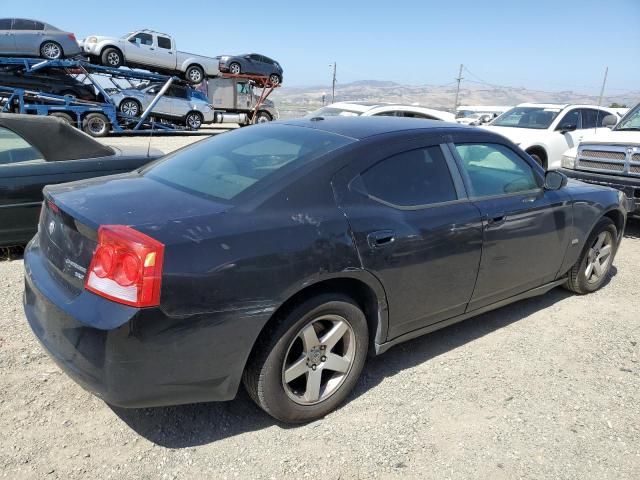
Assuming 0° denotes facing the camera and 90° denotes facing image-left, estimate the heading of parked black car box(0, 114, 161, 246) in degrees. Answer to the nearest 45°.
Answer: approximately 90°

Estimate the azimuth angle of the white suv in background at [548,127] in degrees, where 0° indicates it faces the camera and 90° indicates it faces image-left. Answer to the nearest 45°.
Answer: approximately 45°

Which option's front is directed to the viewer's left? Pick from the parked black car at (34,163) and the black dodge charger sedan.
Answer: the parked black car

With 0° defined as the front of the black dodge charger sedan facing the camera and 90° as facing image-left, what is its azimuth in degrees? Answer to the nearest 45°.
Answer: approximately 225°

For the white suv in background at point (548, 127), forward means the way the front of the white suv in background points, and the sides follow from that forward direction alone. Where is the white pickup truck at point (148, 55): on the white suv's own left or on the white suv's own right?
on the white suv's own right

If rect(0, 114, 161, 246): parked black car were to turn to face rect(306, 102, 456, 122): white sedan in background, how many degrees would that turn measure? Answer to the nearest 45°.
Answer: approximately 135° to its right

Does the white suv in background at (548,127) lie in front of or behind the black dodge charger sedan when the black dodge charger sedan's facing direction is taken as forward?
in front

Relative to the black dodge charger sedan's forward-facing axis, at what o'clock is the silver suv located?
The silver suv is roughly at 10 o'clock from the black dodge charger sedan.
